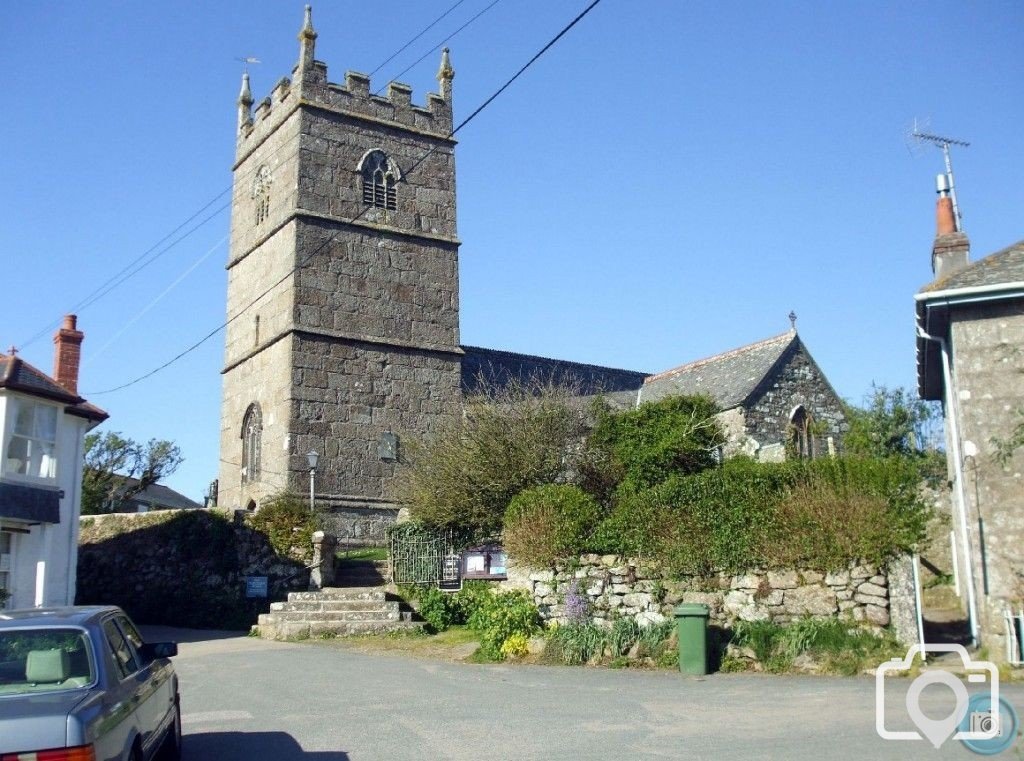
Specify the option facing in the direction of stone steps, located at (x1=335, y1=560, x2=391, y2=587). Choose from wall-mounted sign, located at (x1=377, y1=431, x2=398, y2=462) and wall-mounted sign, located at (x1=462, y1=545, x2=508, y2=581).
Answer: wall-mounted sign, located at (x1=377, y1=431, x2=398, y2=462)

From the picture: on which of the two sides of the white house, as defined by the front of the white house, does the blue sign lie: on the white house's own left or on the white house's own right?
on the white house's own left

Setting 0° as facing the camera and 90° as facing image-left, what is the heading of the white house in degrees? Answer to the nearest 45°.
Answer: approximately 315°

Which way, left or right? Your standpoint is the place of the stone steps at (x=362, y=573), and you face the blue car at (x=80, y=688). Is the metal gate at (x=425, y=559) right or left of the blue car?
left

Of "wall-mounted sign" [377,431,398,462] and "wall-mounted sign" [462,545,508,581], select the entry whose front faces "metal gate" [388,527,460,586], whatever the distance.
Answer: "wall-mounted sign" [377,431,398,462]

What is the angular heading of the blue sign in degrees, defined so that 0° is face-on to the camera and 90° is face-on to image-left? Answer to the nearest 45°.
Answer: approximately 0°

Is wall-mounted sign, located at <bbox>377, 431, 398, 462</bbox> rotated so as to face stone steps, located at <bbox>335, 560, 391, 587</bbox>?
yes

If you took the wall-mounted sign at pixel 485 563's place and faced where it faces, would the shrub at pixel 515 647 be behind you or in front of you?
in front

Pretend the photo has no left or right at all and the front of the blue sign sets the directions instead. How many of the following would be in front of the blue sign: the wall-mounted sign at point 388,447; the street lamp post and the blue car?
1

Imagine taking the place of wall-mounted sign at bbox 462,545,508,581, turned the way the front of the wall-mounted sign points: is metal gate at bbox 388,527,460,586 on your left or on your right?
on your right
